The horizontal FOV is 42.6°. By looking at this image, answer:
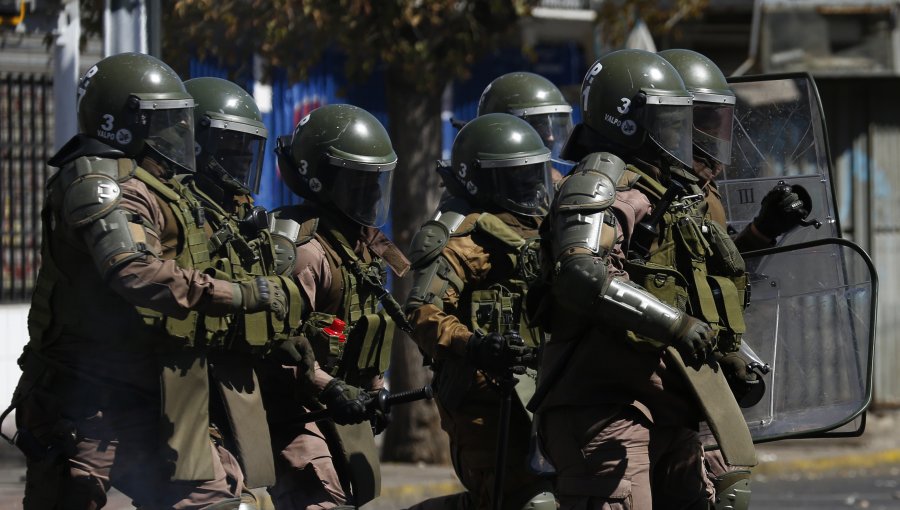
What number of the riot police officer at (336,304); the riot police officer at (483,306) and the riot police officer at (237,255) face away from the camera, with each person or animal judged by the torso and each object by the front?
0

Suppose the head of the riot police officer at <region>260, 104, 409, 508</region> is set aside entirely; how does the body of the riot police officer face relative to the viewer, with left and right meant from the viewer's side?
facing the viewer and to the right of the viewer

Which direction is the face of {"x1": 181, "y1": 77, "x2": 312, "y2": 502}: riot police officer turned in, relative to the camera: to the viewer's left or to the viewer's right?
to the viewer's right

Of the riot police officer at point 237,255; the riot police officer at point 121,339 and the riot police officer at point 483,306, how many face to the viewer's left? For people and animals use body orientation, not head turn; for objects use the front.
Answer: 0

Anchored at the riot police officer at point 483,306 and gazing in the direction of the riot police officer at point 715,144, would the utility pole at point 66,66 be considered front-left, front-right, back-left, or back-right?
back-left

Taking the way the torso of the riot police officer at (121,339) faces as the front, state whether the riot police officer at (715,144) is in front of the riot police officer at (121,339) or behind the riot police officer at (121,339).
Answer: in front

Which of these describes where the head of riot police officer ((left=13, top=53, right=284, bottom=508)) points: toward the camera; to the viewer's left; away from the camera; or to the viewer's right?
to the viewer's right

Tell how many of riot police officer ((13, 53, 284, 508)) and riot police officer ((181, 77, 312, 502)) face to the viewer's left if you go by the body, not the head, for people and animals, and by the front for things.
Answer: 0

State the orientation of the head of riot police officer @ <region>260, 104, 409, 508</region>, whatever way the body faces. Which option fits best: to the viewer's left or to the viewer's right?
to the viewer's right

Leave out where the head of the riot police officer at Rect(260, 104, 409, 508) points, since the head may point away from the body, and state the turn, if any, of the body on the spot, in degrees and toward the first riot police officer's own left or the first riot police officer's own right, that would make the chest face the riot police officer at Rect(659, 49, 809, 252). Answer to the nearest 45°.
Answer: approximately 45° to the first riot police officer's own left

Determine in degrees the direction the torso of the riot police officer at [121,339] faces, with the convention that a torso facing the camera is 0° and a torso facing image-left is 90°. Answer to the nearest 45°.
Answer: approximately 270°

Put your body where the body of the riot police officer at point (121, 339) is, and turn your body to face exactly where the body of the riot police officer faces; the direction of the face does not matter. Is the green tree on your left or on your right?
on your left

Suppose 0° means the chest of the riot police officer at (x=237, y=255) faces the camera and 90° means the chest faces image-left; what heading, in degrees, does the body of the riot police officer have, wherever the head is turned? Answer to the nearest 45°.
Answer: approximately 315°
